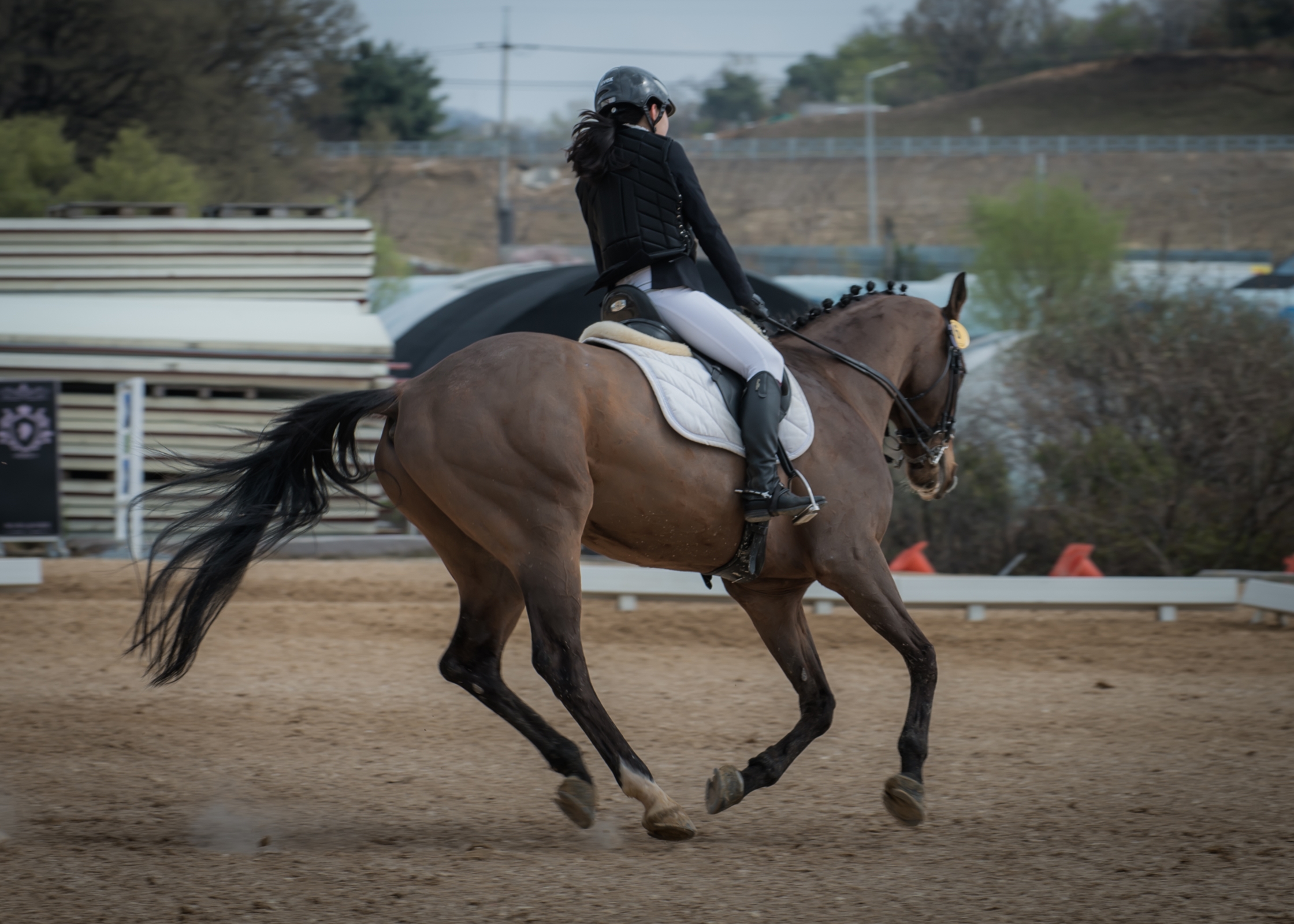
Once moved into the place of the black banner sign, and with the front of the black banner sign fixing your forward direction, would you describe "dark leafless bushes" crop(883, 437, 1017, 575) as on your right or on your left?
on your left

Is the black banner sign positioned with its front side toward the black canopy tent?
no

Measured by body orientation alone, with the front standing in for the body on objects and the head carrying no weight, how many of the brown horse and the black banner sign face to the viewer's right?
1

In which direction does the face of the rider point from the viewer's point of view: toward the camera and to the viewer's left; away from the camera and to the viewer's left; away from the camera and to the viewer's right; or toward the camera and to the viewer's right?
away from the camera and to the viewer's right

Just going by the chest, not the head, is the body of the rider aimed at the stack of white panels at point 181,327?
no

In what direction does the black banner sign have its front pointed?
toward the camera

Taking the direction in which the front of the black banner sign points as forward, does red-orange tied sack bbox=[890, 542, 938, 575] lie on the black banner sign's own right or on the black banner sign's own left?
on the black banner sign's own left

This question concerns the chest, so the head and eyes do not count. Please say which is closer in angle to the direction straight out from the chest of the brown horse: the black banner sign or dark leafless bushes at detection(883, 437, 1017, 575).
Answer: the dark leafless bushes

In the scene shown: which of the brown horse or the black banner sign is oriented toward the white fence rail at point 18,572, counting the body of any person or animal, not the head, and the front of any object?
the black banner sign

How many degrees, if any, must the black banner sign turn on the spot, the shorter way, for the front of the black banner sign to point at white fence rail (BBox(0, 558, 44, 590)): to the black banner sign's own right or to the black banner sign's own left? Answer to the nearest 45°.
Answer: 0° — it already faces it

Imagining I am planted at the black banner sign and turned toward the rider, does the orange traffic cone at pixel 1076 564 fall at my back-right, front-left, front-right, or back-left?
front-left

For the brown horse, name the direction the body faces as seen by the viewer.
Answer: to the viewer's right

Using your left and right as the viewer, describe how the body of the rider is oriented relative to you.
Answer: facing away from the viewer and to the right of the viewer
